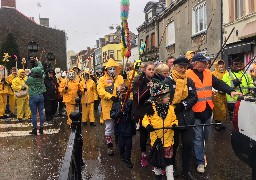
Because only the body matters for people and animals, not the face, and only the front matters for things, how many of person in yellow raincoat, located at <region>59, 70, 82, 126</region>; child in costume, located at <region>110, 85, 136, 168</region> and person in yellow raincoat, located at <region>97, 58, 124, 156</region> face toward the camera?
3

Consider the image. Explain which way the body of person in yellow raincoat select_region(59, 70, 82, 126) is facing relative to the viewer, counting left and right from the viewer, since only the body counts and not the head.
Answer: facing the viewer

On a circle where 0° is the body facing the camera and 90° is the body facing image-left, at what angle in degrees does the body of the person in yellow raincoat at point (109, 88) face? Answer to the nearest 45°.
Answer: approximately 0°

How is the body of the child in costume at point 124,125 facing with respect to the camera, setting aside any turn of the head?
toward the camera

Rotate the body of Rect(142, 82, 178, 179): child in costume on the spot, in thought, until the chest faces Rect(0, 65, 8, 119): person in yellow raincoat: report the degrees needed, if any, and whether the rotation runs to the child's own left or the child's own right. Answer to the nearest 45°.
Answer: approximately 180°

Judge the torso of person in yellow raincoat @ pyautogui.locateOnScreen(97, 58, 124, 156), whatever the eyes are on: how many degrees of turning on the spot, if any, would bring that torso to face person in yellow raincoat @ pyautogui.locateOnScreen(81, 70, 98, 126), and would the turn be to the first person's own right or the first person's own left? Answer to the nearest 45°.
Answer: approximately 180°

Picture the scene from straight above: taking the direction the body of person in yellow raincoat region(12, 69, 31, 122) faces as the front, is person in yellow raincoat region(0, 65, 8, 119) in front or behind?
behind
